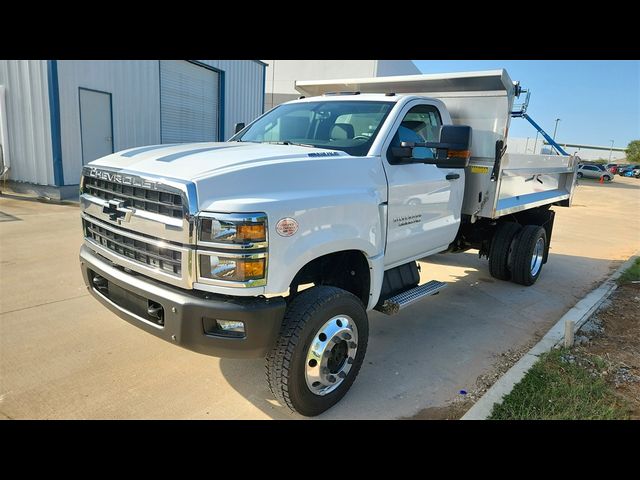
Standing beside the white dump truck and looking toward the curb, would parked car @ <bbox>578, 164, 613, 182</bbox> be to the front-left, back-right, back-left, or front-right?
front-left

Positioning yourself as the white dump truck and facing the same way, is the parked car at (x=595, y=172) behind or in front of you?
behind

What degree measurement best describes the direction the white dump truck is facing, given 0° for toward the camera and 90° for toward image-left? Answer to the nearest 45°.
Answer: approximately 45°

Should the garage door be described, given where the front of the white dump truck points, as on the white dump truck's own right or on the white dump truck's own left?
on the white dump truck's own right

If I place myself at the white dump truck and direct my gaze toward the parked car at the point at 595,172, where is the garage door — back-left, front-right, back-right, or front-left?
front-left
